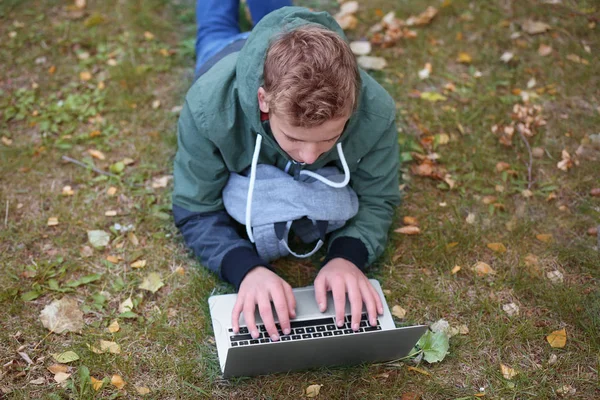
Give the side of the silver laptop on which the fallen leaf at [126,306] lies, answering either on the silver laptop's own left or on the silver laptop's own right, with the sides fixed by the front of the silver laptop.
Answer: on the silver laptop's own left

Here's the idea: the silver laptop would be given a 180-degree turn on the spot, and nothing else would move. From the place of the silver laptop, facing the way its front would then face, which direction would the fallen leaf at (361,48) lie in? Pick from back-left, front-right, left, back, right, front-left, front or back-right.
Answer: back

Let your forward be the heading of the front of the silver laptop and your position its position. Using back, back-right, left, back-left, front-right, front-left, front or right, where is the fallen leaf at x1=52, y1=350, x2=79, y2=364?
left

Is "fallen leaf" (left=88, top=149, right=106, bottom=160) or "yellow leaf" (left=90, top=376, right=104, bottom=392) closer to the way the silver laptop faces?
the fallen leaf

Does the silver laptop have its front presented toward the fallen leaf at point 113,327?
no

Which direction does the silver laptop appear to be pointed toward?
away from the camera

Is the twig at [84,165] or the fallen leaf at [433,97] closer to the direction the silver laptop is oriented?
the fallen leaf

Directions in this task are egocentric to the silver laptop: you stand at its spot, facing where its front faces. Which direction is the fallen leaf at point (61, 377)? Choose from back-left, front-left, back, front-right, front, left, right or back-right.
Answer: left

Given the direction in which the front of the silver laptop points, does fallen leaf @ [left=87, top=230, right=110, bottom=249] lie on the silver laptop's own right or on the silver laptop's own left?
on the silver laptop's own left

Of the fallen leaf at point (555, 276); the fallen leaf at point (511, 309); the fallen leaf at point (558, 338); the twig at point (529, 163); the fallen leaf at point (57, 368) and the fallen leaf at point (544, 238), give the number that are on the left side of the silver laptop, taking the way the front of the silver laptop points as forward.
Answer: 1

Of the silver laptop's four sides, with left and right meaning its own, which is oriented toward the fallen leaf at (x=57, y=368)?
left

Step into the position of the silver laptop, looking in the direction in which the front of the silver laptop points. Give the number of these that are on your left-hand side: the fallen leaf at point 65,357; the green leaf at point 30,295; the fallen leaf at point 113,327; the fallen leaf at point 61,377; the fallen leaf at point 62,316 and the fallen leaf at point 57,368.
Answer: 6

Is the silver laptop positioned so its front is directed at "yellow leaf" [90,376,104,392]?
no

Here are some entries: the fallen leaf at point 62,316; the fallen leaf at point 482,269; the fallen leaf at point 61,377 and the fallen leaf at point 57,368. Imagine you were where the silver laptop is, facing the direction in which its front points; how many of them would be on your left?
3

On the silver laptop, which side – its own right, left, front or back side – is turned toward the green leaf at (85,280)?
left

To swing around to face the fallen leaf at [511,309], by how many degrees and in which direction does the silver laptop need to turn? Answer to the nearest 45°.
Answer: approximately 45° to its right
